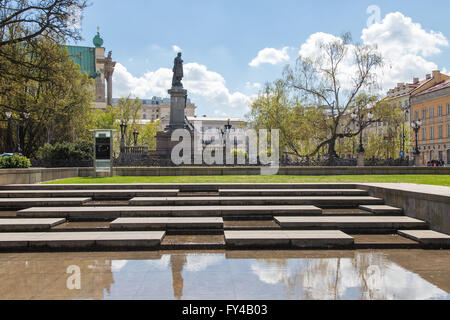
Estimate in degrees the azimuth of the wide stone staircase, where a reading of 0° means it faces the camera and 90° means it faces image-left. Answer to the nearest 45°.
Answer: approximately 0°

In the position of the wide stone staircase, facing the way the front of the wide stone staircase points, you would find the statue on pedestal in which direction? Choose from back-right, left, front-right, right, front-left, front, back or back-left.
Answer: back

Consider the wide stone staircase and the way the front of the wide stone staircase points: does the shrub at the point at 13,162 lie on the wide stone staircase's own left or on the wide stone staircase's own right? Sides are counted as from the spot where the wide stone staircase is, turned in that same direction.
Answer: on the wide stone staircase's own right

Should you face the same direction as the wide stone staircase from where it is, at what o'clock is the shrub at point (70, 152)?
The shrub is roughly at 5 o'clock from the wide stone staircase.

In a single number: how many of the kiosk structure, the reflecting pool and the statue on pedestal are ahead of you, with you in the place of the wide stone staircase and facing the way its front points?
1

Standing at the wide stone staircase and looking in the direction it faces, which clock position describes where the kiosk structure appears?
The kiosk structure is roughly at 5 o'clock from the wide stone staircase.

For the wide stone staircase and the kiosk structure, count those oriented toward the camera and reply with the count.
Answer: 2

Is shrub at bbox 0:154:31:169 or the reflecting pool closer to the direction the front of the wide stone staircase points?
the reflecting pool
